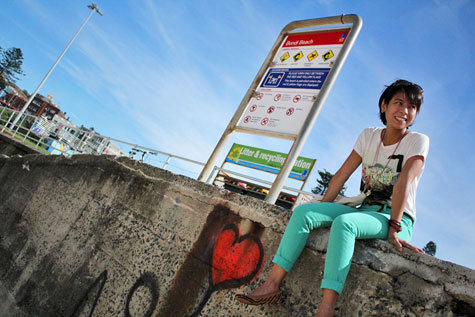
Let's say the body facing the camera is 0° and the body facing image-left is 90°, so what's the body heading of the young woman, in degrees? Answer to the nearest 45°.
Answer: approximately 45°

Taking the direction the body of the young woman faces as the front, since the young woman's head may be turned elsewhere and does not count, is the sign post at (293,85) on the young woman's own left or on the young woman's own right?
on the young woman's own right

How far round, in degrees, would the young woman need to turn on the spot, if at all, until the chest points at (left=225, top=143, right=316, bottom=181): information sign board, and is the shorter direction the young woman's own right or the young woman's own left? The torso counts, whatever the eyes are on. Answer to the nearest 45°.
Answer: approximately 135° to the young woman's own right
